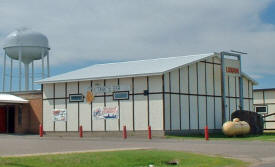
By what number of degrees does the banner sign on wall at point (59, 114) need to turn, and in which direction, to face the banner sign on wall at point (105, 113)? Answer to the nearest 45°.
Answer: approximately 45° to its left

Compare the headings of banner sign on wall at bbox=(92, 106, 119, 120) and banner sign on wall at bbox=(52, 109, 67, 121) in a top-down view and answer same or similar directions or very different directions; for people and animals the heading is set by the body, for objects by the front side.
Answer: same or similar directions

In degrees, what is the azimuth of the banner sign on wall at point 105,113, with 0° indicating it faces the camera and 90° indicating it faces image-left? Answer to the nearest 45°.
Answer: approximately 0°

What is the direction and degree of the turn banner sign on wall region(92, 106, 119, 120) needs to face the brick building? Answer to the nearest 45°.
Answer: approximately 135° to its right

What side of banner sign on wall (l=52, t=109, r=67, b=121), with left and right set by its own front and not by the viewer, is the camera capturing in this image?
front

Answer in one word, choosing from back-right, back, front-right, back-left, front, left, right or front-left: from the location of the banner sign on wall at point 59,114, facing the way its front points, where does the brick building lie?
back-right

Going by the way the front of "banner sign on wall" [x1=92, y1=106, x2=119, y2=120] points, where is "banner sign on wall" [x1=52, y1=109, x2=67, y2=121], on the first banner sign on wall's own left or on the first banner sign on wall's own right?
on the first banner sign on wall's own right

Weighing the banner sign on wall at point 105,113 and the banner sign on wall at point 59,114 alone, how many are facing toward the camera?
2
